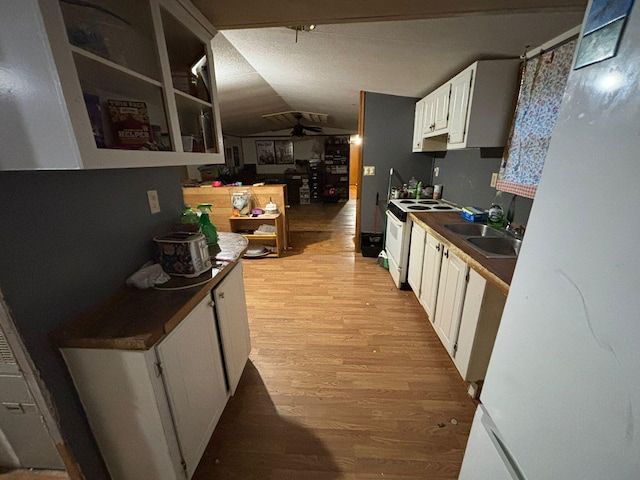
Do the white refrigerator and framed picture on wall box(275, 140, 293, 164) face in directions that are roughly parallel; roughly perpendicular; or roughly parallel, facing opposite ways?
roughly perpendicular

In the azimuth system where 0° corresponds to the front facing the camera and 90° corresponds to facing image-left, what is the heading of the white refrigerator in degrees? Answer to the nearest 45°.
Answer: approximately 45°

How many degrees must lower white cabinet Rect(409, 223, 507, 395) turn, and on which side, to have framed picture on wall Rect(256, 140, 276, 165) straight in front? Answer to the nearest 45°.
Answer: approximately 90° to its right

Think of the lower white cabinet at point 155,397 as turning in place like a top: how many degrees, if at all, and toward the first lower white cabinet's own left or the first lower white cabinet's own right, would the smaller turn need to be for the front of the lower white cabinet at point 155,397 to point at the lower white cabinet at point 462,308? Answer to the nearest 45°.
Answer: approximately 45° to the first lower white cabinet's own left

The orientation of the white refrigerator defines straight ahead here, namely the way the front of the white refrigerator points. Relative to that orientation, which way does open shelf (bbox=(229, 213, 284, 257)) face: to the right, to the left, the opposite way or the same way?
to the left

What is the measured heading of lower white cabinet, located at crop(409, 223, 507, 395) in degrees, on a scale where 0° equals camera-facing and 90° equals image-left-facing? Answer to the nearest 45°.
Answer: approximately 45°

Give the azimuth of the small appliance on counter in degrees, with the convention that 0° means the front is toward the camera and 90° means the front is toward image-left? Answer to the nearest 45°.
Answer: approximately 315°

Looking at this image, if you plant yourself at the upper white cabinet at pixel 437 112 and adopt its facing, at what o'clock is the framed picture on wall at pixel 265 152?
The framed picture on wall is roughly at 3 o'clock from the upper white cabinet.

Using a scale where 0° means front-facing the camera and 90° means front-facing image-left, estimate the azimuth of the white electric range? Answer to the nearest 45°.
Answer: approximately 90°

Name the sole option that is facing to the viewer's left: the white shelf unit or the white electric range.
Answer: the white electric range
